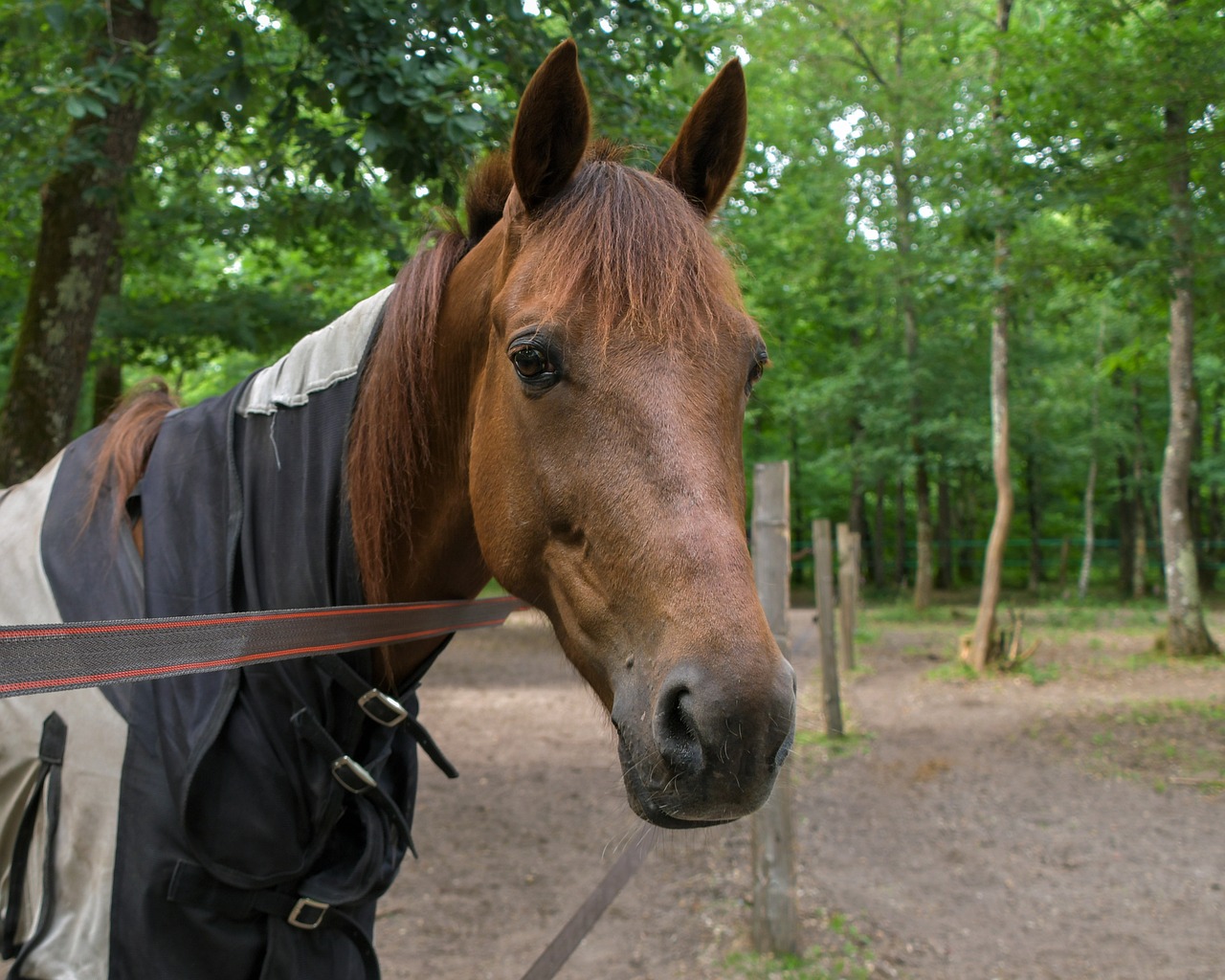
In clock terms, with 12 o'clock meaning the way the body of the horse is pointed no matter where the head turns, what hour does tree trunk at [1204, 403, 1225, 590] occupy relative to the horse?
The tree trunk is roughly at 9 o'clock from the horse.

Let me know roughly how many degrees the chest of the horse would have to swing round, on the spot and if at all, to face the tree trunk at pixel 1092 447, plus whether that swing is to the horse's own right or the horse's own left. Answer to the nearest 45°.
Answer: approximately 90° to the horse's own left

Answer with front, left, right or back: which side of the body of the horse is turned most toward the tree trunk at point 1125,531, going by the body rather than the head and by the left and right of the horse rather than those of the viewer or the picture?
left

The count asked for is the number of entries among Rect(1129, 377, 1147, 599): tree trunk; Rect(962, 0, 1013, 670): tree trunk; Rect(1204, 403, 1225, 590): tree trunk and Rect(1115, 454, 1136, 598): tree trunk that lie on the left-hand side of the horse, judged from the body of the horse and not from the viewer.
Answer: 4

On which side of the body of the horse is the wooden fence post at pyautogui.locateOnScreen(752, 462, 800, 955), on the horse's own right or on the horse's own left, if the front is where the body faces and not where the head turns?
on the horse's own left

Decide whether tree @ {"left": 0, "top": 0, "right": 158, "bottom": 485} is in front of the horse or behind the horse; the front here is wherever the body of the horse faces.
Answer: behind

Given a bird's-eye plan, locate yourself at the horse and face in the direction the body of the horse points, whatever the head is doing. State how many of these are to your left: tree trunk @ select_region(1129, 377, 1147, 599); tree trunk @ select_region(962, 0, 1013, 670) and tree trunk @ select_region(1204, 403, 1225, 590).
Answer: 3

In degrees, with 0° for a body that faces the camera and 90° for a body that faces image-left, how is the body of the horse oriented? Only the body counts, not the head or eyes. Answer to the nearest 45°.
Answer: approximately 315°

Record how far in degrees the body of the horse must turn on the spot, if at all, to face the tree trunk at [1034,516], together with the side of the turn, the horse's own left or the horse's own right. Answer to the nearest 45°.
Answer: approximately 90° to the horse's own left

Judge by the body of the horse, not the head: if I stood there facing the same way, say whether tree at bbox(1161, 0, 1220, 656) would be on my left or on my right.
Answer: on my left
